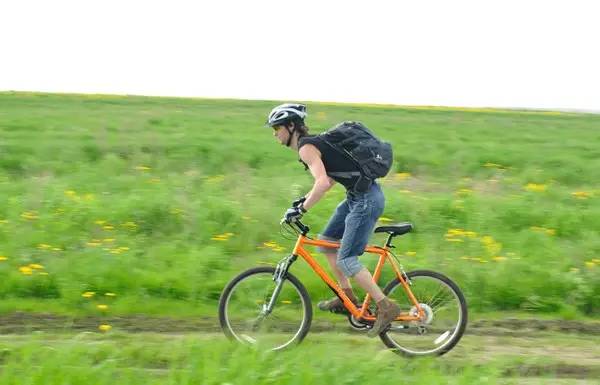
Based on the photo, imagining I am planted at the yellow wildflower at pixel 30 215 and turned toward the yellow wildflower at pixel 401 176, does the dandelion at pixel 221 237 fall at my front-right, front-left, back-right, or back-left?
front-right

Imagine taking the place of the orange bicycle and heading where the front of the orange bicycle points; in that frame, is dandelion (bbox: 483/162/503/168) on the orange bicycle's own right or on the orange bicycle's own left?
on the orange bicycle's own right

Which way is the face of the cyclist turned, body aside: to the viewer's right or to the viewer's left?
to the viewer's left

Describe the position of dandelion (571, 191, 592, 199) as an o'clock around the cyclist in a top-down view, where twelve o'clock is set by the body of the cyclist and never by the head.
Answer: The dandelion is roughly at 4 o'clock from the cyclist.

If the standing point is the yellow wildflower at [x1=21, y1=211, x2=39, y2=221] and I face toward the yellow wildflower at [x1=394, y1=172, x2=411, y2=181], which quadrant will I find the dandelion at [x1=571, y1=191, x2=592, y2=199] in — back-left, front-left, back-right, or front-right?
front-right

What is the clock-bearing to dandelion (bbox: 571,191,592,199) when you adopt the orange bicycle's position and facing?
The dandelion is roughly at 4 o'clock from the orange bicycle.

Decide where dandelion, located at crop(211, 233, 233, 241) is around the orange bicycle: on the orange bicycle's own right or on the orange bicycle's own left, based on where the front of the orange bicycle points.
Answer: on the orange bicycle's own right

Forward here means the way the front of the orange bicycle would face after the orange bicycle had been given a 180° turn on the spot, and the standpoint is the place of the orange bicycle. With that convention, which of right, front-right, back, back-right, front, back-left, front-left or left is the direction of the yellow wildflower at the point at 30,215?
back-left

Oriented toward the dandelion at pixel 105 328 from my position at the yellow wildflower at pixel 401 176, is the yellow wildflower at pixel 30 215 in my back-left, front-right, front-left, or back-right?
front-right

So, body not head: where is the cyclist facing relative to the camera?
to the viewer's left

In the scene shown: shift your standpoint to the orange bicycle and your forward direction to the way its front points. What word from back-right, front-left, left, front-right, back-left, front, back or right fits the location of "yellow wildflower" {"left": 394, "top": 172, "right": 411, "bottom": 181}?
right

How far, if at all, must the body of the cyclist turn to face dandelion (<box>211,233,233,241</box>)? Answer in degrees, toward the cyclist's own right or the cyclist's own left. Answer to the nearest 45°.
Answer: approximately 45° to the cyclist's own right

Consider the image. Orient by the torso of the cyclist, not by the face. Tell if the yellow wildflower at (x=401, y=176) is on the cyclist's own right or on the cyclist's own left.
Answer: on the cyclist's own right

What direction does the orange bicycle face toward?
to the viewer's left

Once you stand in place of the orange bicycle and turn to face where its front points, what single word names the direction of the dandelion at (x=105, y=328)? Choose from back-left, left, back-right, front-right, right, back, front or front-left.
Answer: front
